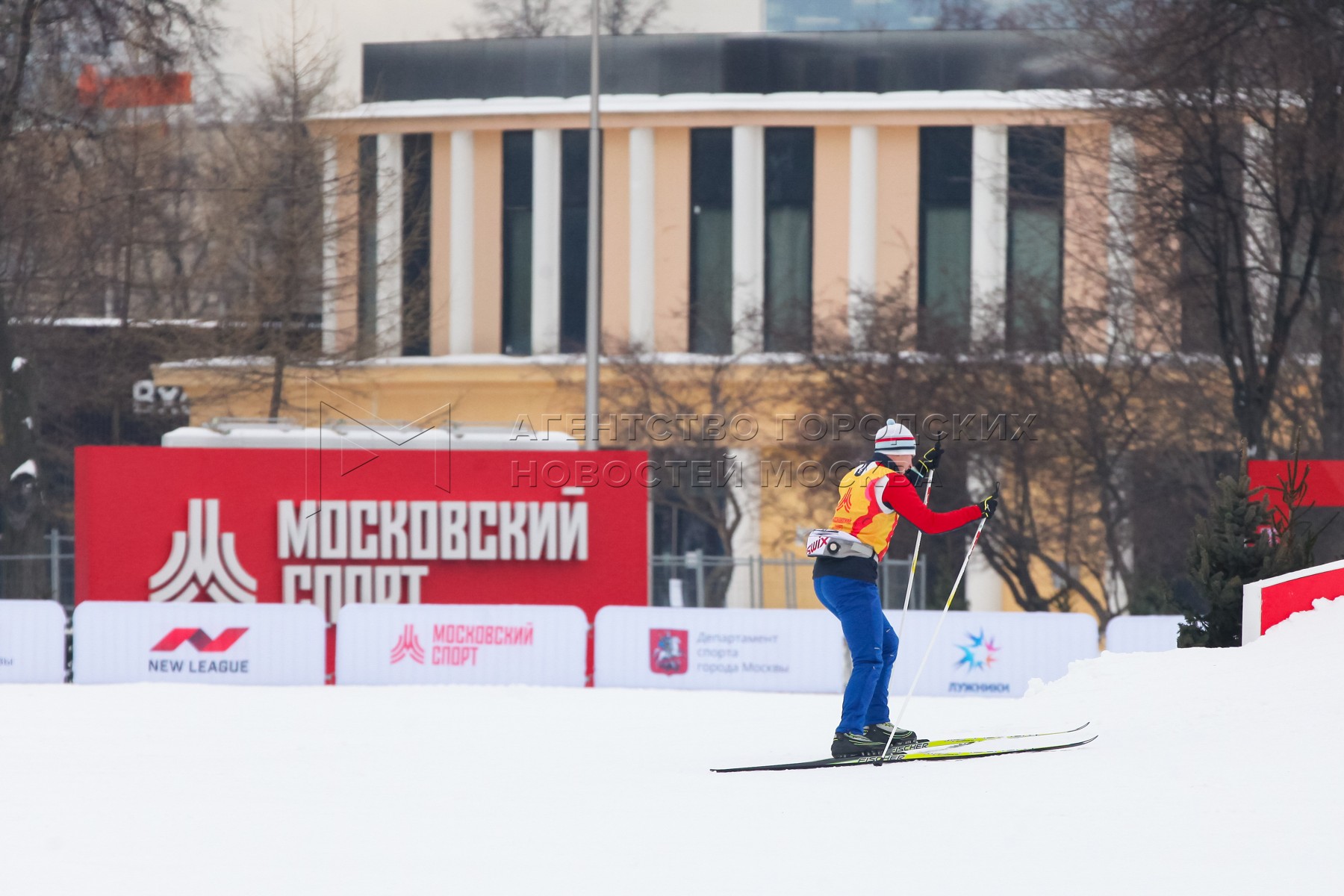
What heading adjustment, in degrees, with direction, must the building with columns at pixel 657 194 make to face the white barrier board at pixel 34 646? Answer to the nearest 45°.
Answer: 0° — it already faces it

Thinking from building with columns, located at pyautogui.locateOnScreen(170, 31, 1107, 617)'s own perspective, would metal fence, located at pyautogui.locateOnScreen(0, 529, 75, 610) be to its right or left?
on its right

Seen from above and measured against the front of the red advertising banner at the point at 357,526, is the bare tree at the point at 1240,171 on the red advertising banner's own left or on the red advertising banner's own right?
on the red advertising banner's own left

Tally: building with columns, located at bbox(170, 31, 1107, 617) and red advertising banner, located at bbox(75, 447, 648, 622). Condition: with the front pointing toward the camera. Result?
2

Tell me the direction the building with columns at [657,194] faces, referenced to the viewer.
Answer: facing the viewer

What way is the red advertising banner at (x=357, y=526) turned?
toward the camera

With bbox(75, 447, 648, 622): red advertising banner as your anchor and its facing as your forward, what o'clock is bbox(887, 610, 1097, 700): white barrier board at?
The white barrier board is roughly at 10 o'clock from the red advertising banner.

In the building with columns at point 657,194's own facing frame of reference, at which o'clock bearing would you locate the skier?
The skier is roughly at 12 o'clock from the building with columns.

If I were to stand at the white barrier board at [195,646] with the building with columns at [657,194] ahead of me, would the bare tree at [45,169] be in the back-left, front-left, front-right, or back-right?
front-left

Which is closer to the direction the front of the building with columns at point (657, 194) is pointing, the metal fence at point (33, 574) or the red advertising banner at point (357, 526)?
the red advertising banner

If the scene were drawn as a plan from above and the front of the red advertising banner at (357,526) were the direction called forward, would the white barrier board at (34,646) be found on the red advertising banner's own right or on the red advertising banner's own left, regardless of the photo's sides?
on the red advertising banner's own right

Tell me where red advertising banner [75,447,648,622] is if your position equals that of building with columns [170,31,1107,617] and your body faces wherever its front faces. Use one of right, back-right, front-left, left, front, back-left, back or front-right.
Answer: front

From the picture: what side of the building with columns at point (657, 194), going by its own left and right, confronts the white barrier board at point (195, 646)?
front

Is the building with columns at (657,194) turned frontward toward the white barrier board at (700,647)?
yes
